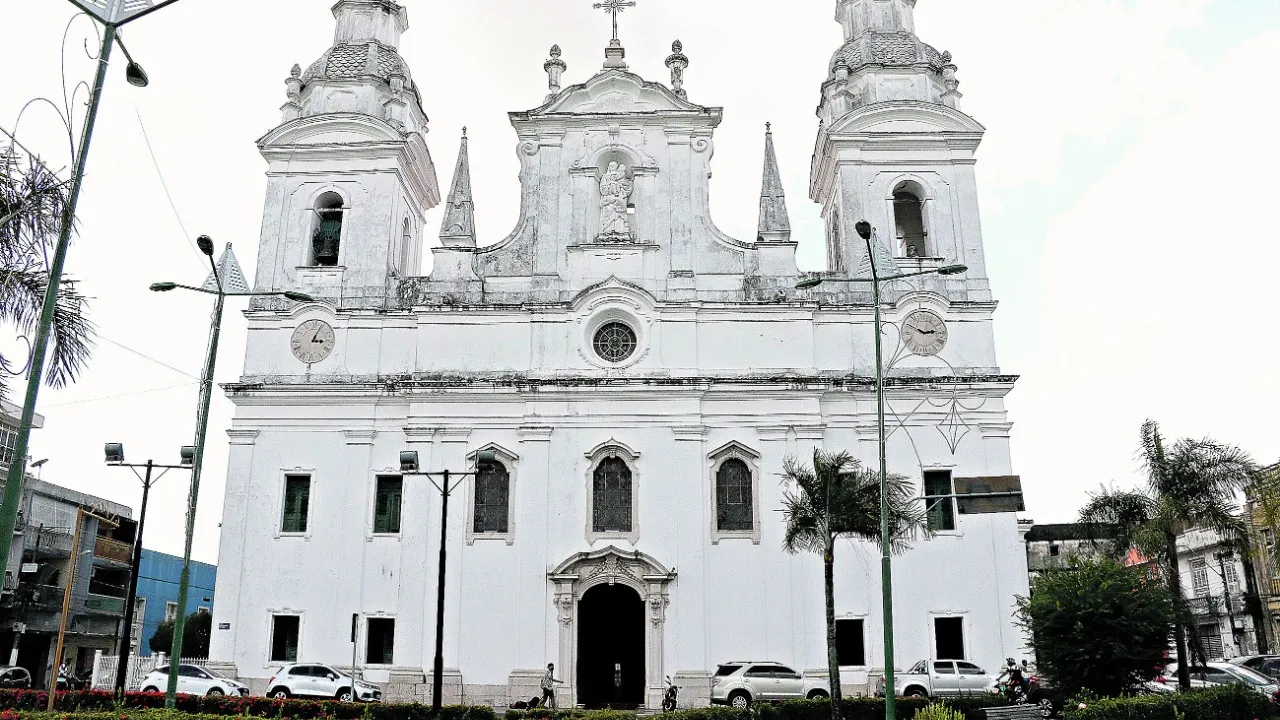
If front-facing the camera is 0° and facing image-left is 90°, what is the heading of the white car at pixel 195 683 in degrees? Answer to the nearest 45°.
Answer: approximately 270°

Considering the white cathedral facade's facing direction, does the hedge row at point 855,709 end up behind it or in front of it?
in front

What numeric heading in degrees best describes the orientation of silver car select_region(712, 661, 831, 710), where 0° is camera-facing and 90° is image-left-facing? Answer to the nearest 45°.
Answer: approximately 270°

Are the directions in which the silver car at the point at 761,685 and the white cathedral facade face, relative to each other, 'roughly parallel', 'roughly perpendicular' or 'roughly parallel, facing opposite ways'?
roughly perpendicular

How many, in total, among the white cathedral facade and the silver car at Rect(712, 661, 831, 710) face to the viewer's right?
1

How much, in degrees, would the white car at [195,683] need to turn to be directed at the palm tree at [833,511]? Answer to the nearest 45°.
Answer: approximately 45° to its right

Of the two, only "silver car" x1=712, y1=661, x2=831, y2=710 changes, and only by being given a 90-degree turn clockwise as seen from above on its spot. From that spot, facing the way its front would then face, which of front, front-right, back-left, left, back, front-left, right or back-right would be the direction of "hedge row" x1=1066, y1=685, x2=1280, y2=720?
front-left

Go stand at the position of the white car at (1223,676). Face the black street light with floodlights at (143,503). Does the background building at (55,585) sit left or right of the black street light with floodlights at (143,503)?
right
